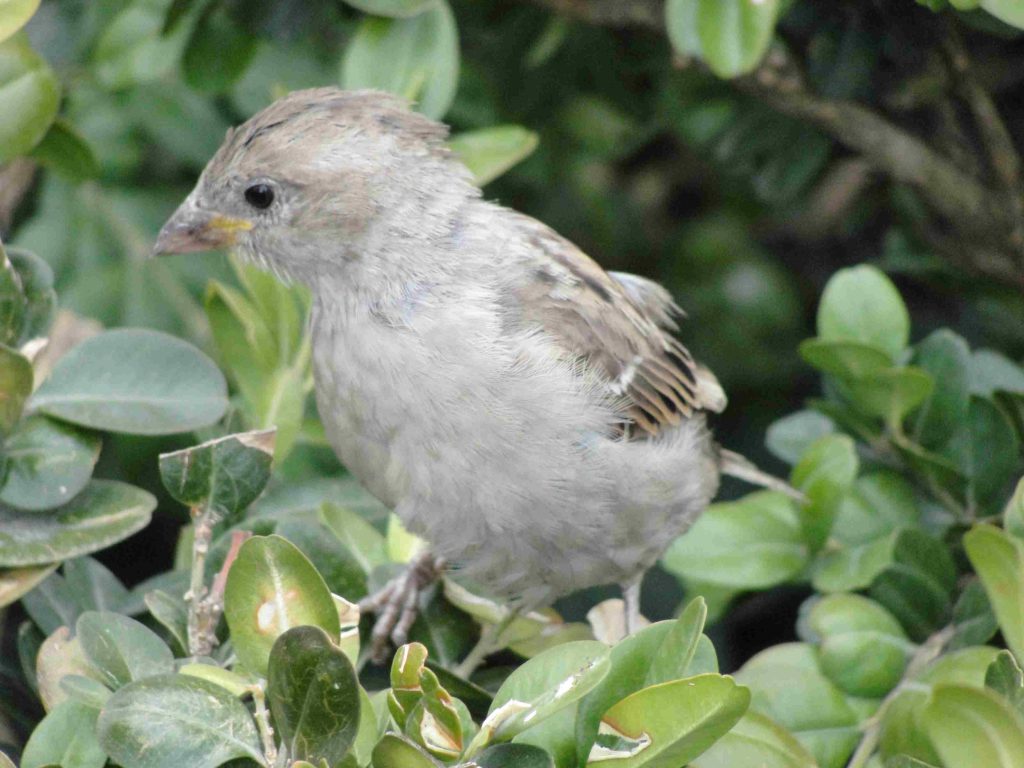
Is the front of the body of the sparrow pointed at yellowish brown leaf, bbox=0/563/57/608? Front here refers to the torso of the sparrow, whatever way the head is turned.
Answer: yes

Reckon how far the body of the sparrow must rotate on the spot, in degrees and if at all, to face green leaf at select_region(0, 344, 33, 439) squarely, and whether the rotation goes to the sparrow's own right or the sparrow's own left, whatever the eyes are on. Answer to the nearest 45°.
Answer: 0° — it already faces it

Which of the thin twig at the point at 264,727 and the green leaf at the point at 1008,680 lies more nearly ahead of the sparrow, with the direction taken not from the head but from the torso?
the thin twig

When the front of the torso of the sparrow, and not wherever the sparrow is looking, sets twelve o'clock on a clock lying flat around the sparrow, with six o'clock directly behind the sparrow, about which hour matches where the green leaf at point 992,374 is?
The green leaf is roughly at 7 o'clock from the sparrow.

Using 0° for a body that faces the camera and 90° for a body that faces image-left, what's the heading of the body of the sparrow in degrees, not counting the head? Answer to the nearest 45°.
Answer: approximately 45°

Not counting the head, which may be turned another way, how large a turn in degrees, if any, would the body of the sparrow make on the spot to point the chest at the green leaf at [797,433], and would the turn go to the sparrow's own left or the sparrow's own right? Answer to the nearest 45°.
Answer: approximately 180°

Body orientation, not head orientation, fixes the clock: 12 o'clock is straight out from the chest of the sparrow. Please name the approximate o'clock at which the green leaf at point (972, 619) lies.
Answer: The green leaf is roughly at 8 o'clock from the sparrow.

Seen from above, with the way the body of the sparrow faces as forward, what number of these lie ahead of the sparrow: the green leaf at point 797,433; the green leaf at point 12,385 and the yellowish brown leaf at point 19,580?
2

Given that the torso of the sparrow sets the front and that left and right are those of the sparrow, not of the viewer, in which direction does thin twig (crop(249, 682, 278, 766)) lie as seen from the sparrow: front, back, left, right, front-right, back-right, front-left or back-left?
front-left

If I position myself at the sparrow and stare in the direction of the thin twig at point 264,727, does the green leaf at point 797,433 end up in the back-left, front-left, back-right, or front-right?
back-left

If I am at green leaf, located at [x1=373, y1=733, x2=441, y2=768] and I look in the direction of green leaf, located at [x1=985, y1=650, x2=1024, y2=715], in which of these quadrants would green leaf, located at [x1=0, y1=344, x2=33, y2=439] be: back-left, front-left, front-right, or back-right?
back-left
